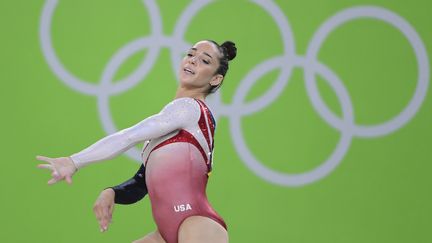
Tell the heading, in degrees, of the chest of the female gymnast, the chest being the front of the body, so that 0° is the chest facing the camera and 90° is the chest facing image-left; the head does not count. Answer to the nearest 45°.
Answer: approximately 90°

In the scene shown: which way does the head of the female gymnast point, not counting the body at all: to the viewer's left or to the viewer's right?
to the viewer's left
